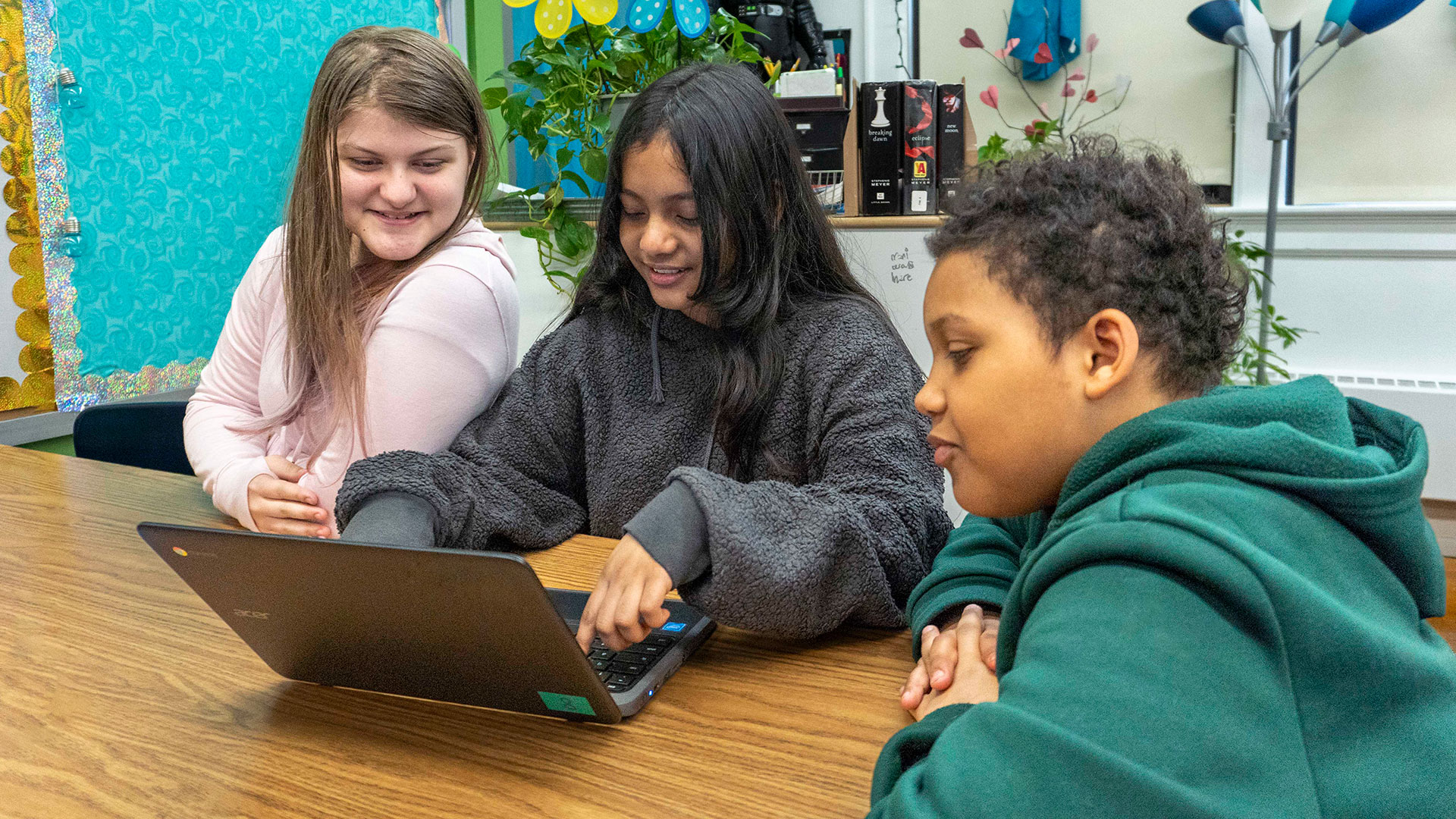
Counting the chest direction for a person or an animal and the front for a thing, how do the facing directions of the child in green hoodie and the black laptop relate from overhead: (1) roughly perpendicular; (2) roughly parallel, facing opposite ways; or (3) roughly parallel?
roughly perpendicular

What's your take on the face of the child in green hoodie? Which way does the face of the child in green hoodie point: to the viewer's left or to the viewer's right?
to the viewer's left

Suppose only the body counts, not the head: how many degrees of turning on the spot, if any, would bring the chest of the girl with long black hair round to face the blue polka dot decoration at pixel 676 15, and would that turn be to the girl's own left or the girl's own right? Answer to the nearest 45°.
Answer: approximately 135° to the girl's own right

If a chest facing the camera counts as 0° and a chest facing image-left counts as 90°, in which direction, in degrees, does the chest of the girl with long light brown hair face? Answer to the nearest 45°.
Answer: approximately 45°

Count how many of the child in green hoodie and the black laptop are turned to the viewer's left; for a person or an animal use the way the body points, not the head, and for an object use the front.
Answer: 1

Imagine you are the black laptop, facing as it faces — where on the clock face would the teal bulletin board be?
The teal bulletin board is roughly at 10 o'clock from the black laptop.

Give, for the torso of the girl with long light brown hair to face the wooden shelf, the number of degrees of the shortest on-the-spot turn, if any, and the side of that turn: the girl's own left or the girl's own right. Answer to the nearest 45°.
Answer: approximately 180°

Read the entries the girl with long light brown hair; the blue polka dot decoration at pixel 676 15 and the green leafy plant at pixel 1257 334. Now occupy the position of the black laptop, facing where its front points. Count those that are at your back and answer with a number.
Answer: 0

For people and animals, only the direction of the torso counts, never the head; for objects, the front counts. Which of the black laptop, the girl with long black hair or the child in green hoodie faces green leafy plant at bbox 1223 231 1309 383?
the black laptop

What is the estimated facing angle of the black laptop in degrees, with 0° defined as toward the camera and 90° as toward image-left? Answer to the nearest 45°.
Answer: approximately 225°

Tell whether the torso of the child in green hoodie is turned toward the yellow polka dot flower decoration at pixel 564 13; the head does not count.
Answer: no

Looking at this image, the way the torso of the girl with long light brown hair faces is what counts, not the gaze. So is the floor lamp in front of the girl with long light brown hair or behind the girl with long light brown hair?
behind

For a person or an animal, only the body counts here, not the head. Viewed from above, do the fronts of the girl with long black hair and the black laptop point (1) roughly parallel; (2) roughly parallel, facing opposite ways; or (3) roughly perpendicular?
roughly parallel, facing opposite ways

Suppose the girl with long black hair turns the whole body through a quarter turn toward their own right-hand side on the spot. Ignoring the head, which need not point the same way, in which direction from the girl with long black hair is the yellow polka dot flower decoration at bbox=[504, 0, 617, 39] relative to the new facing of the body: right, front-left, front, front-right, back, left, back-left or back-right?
front-right

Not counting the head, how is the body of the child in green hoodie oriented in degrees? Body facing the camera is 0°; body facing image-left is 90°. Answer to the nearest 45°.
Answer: approximately 90°

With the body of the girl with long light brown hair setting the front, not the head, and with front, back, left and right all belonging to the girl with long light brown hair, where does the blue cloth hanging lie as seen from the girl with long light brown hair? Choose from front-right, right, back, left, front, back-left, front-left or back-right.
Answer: back

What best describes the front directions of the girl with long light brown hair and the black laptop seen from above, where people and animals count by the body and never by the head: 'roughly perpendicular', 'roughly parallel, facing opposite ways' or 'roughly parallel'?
roughly parallel, facing opposite ways

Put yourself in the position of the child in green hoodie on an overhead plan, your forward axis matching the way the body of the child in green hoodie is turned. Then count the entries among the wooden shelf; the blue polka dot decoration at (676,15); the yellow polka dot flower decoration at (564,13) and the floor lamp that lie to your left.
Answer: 0

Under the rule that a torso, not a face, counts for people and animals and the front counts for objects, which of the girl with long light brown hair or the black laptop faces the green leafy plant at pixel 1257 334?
the black laptop
